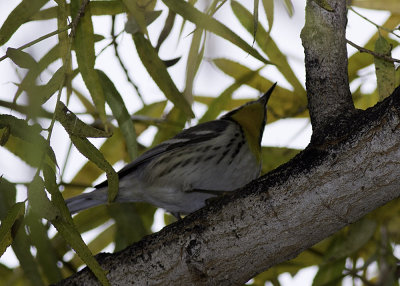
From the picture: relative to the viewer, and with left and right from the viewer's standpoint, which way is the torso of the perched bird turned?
facing to the right of the viewer

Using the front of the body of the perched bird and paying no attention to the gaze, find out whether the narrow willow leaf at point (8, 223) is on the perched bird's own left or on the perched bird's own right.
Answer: on the perched bird's own right

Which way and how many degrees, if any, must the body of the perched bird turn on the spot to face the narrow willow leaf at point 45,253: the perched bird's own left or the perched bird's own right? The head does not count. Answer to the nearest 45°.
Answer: approximately 135° to the perched bird's own right

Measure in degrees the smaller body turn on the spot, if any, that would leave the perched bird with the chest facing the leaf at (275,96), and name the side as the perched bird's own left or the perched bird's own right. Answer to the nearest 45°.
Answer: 0° — it already faces it

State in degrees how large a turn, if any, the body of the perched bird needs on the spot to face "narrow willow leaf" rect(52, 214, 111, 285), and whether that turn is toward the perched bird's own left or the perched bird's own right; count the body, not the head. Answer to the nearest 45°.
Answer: approximately 180°
